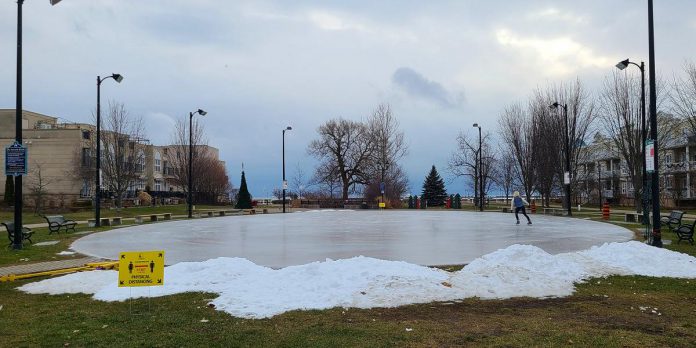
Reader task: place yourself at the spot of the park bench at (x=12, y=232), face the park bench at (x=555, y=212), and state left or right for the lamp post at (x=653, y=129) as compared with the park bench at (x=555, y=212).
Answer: right

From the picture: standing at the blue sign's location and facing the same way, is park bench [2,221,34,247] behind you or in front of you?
behind

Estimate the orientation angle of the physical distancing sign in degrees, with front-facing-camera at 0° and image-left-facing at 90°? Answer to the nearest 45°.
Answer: approximately 0°

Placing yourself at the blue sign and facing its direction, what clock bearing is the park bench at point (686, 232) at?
The park bench is roughly at 10 o'clock from the blue sign.

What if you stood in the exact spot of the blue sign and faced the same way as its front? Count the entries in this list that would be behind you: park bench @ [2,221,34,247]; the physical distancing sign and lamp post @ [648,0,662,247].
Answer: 1

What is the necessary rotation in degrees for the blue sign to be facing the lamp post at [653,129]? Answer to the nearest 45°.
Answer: approximately 45° to its left

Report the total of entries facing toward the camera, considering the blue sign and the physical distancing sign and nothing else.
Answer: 2

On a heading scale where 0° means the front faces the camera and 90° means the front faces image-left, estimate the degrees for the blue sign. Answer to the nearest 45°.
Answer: approximately 0°

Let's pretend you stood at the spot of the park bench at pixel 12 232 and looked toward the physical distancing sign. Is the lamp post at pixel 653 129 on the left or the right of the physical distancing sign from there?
left

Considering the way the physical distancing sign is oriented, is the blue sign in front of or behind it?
behind

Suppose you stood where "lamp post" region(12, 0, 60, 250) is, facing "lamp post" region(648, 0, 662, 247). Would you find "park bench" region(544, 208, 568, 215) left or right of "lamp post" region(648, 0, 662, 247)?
left

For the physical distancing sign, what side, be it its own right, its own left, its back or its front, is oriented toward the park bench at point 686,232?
left
